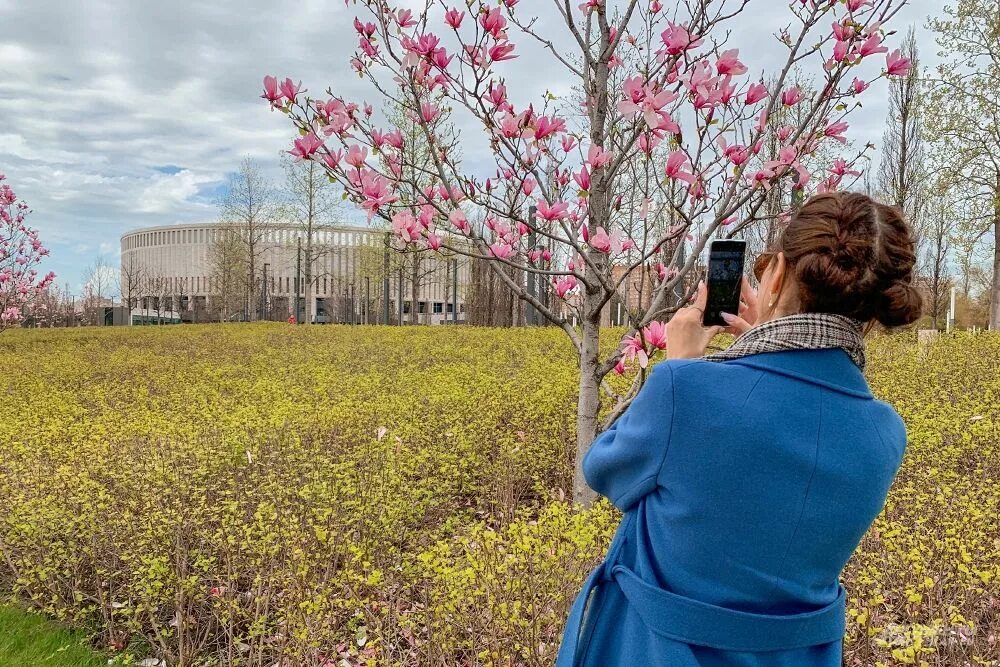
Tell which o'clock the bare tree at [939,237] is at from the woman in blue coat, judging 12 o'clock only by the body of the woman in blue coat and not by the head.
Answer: The bare tree is roughly at 2 o'clock from the woman in blue coat.

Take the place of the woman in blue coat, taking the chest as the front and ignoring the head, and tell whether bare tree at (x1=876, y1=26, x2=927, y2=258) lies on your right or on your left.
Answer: on your right

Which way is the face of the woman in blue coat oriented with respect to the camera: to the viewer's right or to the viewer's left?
to the viewer's left

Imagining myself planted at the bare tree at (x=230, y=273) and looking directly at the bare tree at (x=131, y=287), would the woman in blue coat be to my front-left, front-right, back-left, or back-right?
back-left

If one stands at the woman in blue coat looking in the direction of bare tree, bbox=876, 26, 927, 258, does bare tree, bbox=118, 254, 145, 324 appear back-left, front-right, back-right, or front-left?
front-left

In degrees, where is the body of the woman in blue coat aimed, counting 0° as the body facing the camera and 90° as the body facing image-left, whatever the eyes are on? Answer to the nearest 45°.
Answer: approximately 135°

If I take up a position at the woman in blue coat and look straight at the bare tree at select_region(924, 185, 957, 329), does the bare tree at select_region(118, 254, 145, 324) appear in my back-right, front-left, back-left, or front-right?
front-left

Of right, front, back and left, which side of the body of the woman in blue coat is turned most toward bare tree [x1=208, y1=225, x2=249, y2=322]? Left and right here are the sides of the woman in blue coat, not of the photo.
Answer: front

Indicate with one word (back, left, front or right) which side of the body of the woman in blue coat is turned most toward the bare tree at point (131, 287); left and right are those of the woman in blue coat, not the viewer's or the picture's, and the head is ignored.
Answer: front
